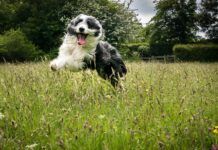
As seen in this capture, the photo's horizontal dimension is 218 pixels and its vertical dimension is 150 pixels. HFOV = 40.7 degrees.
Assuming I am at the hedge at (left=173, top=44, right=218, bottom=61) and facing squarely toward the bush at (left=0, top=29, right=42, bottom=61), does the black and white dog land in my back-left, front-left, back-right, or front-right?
front-left

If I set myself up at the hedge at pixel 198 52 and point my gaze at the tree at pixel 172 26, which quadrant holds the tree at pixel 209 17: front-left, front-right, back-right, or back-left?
front-right

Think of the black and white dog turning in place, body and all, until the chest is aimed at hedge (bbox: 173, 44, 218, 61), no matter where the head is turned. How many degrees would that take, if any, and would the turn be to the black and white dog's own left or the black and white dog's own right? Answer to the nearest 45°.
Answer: approximately 180°

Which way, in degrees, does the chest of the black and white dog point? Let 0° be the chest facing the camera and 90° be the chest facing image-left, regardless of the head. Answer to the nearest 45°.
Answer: approximately 45°

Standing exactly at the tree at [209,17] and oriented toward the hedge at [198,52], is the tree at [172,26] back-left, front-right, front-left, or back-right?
front-right

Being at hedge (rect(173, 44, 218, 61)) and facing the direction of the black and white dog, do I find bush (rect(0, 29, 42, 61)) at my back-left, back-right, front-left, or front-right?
front-right

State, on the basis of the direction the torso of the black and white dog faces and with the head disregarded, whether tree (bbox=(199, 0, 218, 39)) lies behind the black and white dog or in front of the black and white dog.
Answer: behind

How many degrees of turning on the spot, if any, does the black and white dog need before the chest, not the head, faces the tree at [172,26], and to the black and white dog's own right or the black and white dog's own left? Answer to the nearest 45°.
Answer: approximately 135° to the black and white dog's own right

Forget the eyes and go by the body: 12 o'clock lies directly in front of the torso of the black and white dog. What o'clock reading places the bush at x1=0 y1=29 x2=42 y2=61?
The bush is roughly at 4 o'clock from the black and white dog.
